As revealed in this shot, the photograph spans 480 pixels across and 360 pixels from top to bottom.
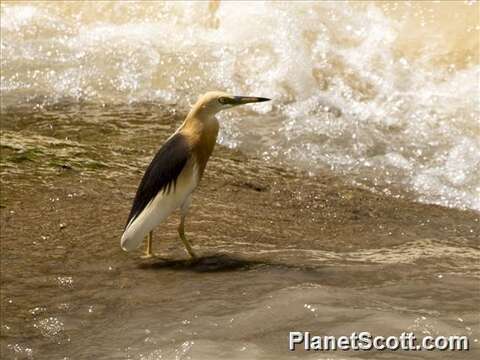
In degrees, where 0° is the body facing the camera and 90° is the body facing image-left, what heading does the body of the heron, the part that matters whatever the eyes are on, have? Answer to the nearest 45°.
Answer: approximately 270°
